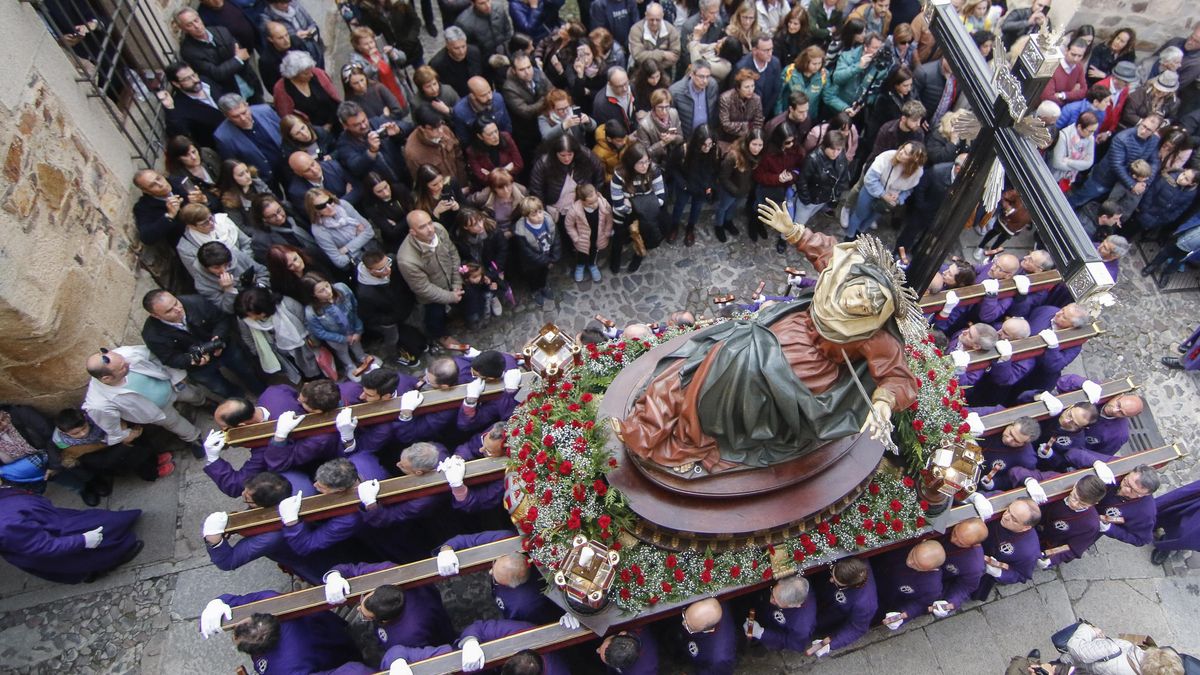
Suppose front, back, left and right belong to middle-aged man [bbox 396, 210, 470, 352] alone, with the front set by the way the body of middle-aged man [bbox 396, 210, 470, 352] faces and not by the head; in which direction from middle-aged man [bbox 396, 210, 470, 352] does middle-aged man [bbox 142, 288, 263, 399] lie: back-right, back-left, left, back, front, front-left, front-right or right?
back-right

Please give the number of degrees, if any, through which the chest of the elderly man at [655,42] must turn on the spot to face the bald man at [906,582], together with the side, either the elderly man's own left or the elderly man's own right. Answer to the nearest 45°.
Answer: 0° — they already face them

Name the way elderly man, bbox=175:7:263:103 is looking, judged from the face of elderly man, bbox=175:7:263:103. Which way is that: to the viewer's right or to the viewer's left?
to the viewer's right

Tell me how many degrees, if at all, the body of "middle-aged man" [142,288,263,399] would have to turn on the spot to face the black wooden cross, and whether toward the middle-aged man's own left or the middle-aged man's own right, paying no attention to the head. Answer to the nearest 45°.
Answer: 0° — they already face it

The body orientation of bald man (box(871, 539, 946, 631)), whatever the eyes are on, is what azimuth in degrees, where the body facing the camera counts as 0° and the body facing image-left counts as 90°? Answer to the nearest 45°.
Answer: approximately 45°

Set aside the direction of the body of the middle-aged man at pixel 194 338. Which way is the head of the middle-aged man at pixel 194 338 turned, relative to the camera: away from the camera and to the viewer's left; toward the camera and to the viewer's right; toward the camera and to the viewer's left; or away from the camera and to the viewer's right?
toward the camera and to the viewer's right

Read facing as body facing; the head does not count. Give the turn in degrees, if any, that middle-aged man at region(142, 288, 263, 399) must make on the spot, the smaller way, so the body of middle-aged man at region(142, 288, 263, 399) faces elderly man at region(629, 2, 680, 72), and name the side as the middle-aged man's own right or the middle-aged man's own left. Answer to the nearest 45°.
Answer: approximately 45° to the middle-aged man's own left

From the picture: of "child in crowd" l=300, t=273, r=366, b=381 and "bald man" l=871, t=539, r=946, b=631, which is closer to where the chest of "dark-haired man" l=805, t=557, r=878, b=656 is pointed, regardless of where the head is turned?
the child in crowd
